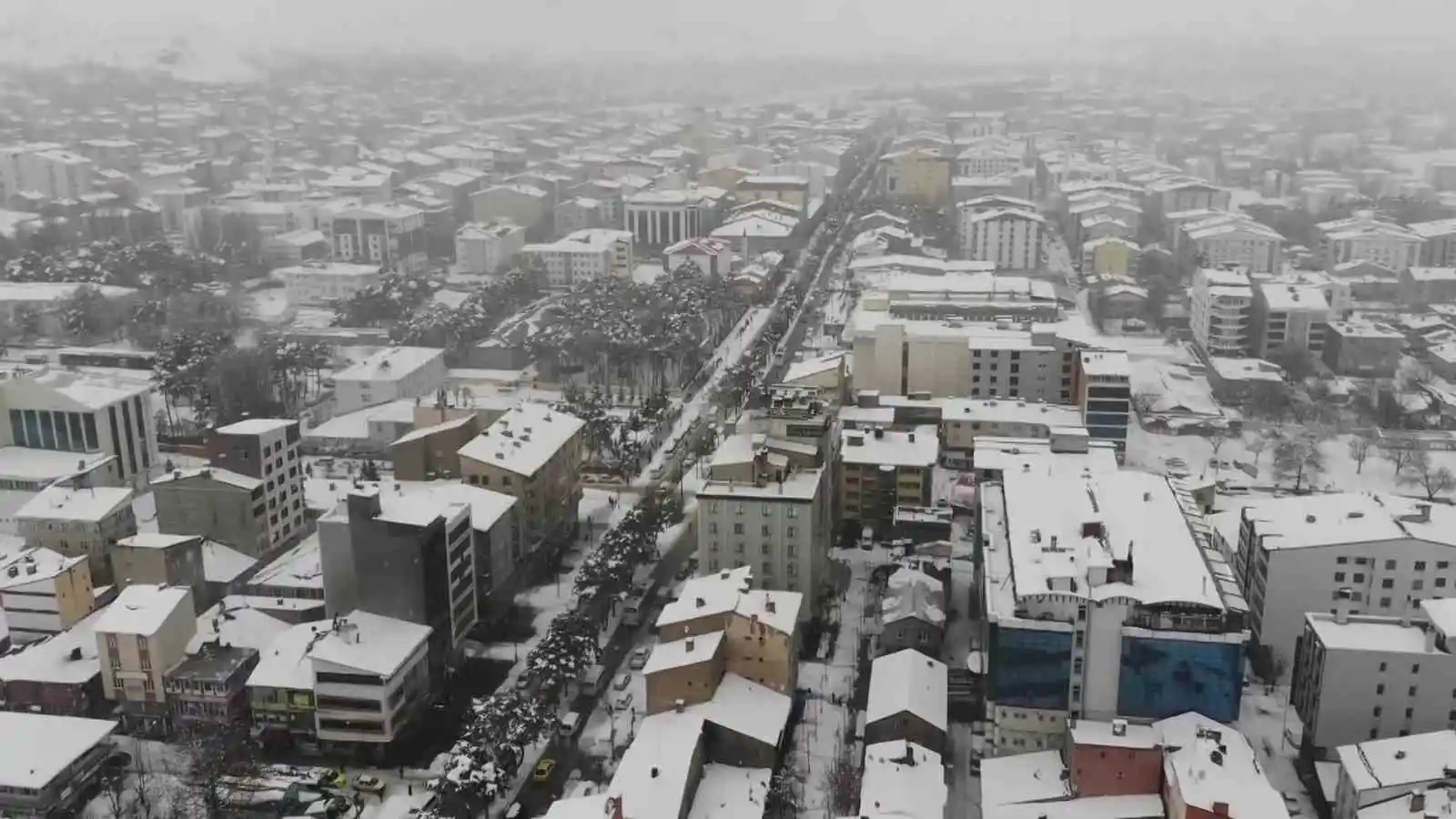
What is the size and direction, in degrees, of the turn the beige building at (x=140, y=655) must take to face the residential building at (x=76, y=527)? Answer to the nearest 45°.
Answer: approximately 180°

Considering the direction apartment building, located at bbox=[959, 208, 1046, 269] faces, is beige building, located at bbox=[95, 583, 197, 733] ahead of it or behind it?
ahead

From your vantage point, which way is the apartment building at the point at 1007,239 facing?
toward the camera

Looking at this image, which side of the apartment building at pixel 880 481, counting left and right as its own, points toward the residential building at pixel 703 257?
back

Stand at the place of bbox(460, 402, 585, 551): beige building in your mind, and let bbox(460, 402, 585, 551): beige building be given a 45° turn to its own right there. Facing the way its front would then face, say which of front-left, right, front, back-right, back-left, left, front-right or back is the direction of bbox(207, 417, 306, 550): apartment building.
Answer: right

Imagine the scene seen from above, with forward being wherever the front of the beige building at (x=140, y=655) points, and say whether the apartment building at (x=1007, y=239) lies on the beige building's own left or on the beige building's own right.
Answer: on the beige building's own left

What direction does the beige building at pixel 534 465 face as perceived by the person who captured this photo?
facing the viewer and to the right of the viewer

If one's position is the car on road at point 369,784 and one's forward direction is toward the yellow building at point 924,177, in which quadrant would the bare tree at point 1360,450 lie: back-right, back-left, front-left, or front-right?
front-right

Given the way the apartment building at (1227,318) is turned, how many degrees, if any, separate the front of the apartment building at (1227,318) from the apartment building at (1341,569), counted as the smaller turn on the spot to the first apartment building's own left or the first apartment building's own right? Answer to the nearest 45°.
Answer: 0° — it already faces it

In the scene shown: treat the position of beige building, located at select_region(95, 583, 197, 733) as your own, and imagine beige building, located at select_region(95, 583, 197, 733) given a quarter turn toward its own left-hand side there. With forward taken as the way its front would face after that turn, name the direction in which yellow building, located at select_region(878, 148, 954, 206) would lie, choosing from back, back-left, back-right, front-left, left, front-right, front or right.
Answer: front-left

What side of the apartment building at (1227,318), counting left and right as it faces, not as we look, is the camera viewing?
front

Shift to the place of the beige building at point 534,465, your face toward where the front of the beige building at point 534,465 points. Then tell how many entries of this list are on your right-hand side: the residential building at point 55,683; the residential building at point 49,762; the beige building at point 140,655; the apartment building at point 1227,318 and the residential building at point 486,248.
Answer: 3

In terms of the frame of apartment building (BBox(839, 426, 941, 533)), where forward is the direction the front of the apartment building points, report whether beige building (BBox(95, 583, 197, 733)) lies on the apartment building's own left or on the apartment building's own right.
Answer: on the apartment building's own right

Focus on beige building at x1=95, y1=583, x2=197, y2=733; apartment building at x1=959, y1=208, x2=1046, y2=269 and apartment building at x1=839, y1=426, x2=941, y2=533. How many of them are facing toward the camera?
3

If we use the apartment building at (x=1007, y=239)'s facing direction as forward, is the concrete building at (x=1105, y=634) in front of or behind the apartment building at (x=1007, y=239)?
in front
